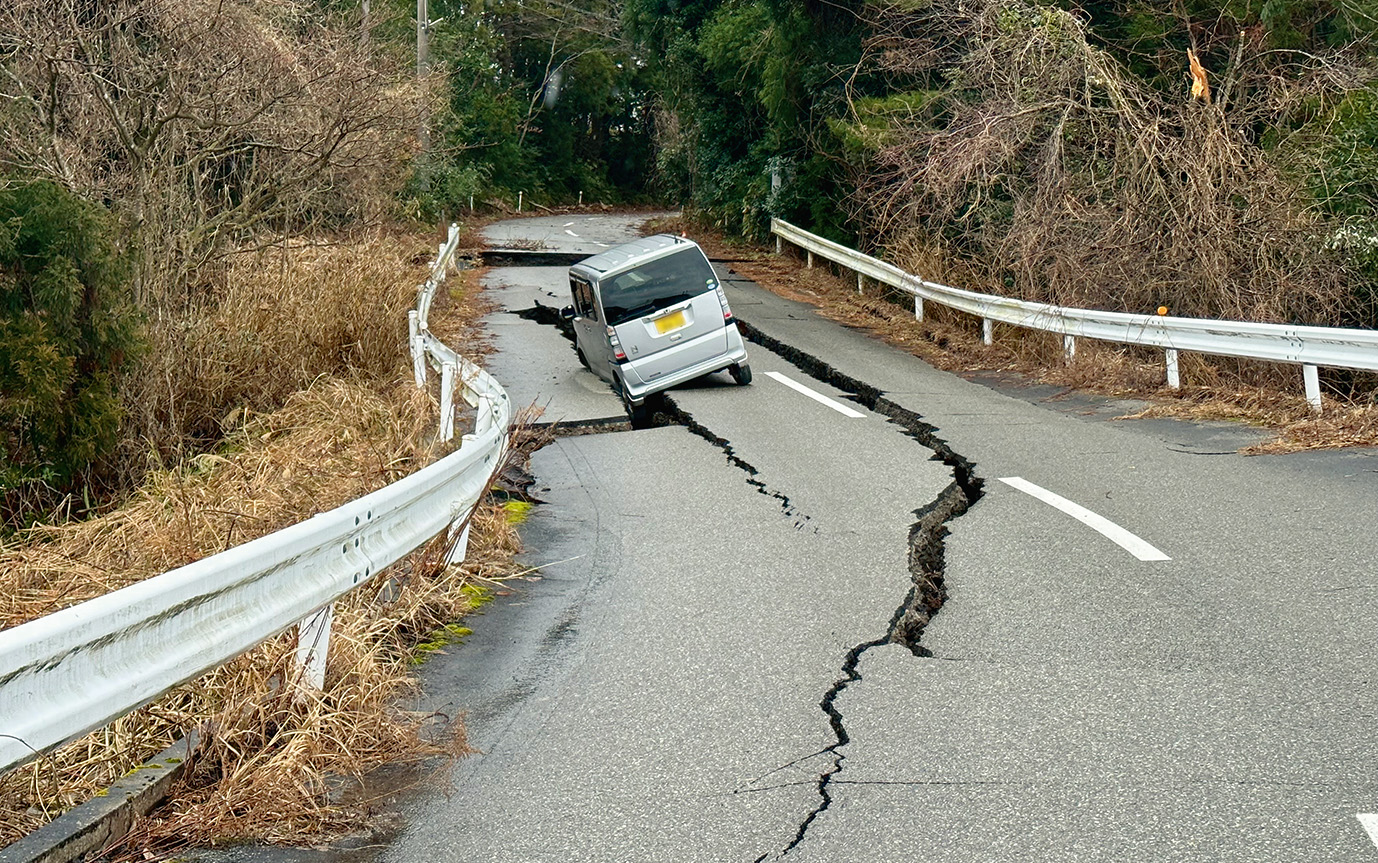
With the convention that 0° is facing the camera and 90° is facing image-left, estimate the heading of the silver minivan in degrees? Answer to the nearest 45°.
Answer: approximately 180°

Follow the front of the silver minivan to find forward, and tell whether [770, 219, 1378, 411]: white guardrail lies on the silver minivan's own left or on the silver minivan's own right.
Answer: on the silver minivan's own right

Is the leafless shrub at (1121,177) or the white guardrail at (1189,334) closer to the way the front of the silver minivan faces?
the leafless shrub

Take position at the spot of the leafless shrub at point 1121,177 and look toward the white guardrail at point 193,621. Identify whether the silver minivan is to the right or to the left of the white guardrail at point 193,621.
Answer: right

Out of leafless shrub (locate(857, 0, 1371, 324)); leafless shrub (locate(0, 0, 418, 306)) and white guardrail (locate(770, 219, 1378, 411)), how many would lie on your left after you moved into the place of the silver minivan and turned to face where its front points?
1

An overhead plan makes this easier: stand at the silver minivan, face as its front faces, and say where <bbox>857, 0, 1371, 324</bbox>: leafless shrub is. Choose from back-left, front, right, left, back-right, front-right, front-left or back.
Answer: right

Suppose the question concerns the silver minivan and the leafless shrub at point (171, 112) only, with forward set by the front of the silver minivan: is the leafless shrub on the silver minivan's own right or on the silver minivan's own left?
on the silver minivan's own left

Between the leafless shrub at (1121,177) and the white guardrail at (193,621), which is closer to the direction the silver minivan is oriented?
the leafless shrub

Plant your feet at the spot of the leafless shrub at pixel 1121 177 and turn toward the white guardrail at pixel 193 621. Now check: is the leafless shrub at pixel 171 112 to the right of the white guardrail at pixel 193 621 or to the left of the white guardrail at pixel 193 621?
right

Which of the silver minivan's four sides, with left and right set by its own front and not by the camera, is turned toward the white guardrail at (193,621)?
back
